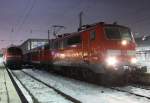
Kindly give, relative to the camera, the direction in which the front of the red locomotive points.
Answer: facing the viewer and to the right of the viewer

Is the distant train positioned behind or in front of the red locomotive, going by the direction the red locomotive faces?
behind
